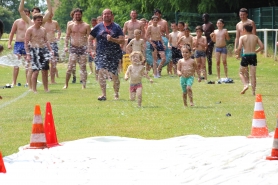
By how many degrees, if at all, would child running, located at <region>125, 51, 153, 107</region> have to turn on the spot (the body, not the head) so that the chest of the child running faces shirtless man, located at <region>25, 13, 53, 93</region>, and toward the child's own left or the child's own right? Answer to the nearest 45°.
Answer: approximately 135° to the child's own right

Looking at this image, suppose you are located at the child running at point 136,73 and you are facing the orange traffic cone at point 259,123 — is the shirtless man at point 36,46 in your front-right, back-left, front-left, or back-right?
back-right

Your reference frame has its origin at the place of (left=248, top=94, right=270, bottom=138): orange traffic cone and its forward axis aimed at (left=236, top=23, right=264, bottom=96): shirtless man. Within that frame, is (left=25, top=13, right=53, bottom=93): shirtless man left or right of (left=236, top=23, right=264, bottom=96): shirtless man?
left

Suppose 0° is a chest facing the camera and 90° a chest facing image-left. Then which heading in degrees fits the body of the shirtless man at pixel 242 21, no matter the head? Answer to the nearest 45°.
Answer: approximately 0°

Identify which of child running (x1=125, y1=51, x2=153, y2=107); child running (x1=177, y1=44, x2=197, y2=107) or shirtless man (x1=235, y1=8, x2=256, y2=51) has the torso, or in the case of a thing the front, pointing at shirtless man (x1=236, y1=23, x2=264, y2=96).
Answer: shirtless man (x1=235, y1=8, x2=256, y2=51)

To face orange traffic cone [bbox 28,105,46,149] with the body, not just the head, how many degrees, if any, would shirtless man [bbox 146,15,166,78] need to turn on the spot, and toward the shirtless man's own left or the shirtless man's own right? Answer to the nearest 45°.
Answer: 0° — they already face it

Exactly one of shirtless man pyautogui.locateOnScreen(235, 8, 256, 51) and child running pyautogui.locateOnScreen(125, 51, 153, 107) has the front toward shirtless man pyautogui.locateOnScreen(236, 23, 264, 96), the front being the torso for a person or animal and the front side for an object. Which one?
shirtless man pyautogui.locateOnScreen(235, 8, 256, 51)

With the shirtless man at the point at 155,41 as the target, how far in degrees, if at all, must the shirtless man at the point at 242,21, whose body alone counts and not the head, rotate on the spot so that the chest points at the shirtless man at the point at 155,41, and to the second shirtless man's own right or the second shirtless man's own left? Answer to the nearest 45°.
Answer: approximately 135° to the second shirtless man's own right

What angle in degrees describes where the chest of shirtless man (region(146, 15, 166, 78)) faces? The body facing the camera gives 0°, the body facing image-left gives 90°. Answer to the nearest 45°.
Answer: approximately 0°
